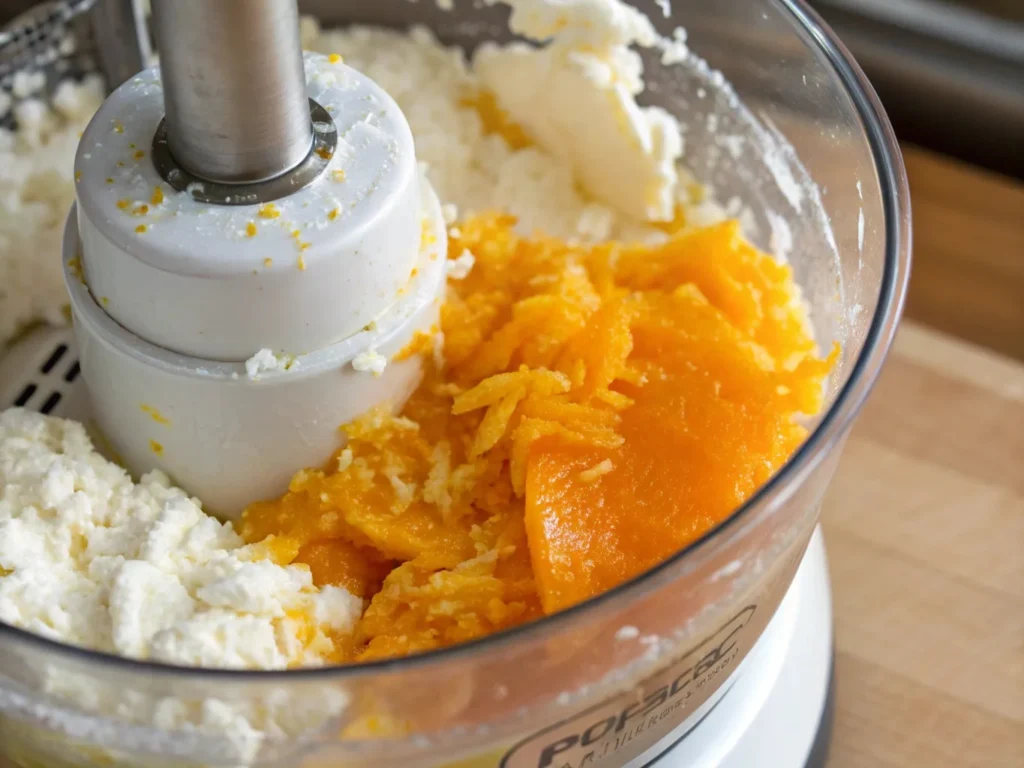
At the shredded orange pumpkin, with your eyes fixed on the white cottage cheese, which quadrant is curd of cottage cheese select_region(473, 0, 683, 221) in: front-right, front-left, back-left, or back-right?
back-right

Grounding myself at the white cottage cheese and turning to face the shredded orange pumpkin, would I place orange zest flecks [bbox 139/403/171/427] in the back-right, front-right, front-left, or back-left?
front-left

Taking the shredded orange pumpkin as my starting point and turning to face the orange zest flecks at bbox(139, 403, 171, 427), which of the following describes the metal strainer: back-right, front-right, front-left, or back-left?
front-right

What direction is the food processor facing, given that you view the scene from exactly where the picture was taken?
facing the viewer and to the right of the viewer
